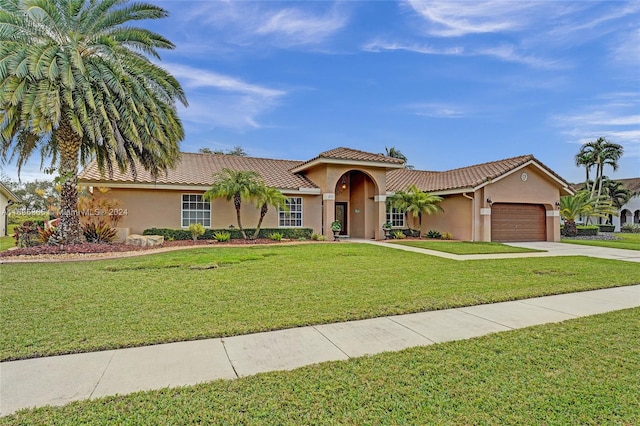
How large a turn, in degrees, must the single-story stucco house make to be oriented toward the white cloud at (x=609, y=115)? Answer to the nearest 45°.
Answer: approximately 90° to its left

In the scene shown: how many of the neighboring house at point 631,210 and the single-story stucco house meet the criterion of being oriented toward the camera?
2

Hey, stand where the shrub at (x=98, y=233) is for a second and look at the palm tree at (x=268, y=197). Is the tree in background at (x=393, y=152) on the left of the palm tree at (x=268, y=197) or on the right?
left

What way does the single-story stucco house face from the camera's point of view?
toward the camera

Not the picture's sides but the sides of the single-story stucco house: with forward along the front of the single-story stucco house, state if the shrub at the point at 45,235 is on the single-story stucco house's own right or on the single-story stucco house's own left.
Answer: on the single-story stucco house's own right
